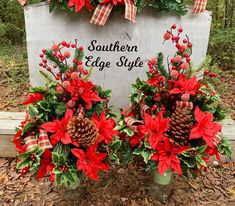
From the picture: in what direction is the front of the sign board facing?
toward the camera
